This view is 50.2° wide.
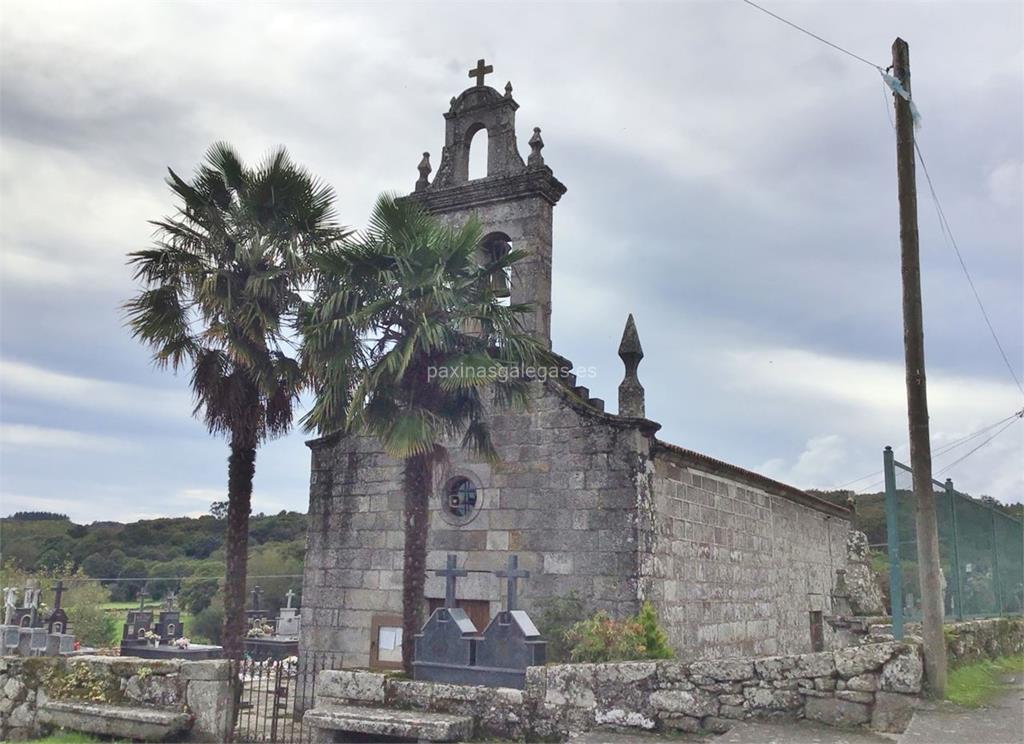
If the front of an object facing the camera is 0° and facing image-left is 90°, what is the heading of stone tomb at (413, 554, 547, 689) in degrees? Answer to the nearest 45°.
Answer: approximately 0°

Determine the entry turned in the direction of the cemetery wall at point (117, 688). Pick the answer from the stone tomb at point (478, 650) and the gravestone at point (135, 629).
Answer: the gravestone

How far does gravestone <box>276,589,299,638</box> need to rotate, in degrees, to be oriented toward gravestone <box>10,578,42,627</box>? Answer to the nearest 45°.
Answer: approximately 45° to its right

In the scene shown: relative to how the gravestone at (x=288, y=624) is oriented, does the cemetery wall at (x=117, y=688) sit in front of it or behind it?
in front

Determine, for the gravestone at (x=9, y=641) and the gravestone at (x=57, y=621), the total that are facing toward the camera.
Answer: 2

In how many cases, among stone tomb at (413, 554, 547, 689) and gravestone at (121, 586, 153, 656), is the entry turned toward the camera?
2
